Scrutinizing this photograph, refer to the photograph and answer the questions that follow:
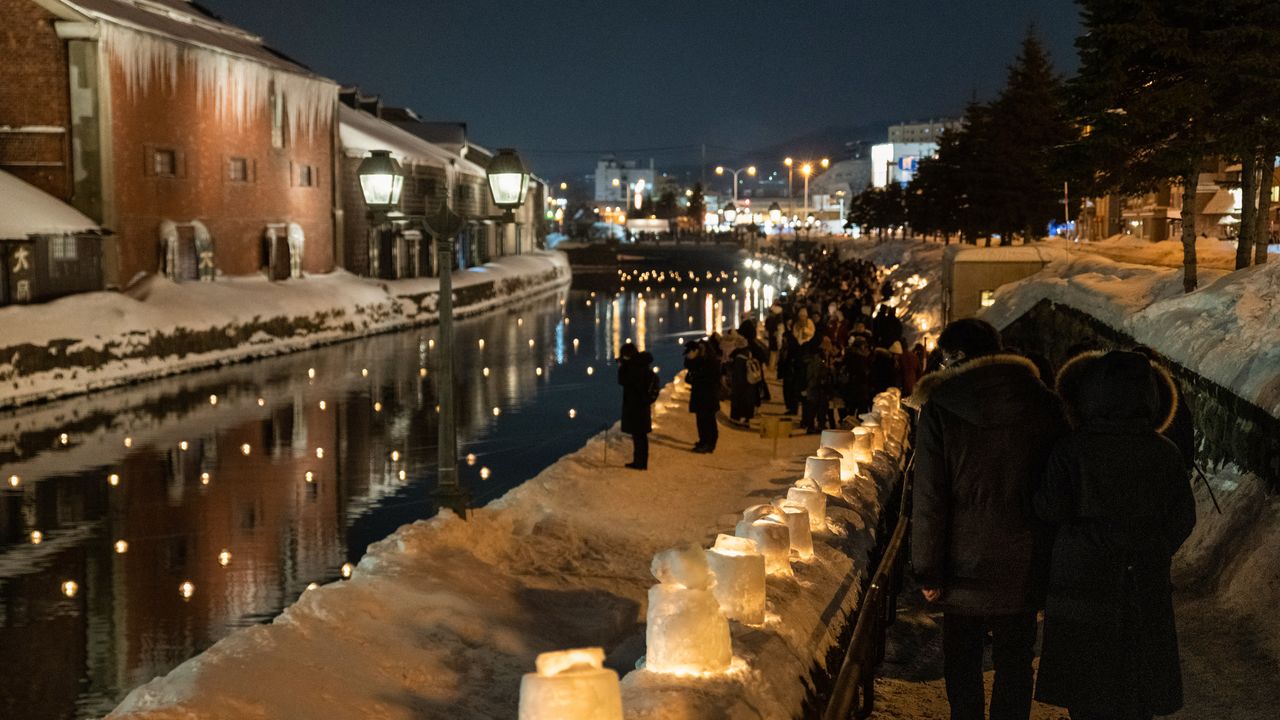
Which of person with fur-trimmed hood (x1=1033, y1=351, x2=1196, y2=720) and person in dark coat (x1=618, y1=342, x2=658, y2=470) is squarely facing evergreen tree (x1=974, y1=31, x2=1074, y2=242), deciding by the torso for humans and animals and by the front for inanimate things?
the person with fur-trimmed hood

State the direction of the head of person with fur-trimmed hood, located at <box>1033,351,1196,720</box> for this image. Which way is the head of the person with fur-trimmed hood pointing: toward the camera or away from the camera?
away from the camera

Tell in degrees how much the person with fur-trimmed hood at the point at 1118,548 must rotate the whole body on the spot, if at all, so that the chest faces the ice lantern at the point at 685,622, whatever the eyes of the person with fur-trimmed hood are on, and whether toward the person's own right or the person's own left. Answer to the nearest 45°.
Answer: approximately 90° to the person's own left

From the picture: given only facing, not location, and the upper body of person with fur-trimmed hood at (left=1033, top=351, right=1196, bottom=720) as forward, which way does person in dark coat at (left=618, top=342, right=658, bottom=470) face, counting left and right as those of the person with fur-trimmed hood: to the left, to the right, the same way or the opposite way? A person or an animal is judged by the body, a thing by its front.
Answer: to the left

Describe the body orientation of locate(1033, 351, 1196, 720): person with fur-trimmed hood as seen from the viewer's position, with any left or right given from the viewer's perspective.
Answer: facing away from the viewer

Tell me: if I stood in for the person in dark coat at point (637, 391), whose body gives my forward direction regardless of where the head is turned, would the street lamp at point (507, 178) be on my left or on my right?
on my left

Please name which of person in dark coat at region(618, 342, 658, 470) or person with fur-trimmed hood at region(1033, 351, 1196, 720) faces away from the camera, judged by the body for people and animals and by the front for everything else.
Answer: the person with fur-trimmed hood

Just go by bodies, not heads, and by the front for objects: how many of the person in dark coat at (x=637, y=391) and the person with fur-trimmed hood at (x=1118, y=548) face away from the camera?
1

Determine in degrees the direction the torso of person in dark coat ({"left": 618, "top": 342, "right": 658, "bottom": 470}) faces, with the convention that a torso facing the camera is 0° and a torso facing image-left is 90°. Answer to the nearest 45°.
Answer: approximately 90°
